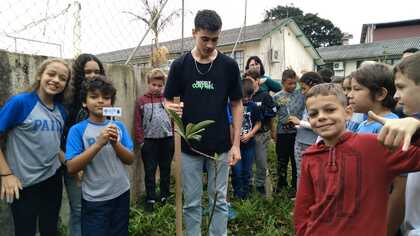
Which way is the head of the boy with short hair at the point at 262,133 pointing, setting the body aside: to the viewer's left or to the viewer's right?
to the viewer's left

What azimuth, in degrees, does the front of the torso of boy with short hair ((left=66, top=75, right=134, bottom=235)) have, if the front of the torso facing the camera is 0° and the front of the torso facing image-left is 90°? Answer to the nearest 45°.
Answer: approximately 0°

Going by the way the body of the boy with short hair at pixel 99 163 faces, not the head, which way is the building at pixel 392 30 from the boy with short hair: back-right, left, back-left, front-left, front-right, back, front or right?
back-left

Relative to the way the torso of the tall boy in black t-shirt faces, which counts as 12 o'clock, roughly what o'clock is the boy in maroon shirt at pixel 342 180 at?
The boy in maroon shirt is roughly at 11 o'clock from the tall boy in black t-shirt.

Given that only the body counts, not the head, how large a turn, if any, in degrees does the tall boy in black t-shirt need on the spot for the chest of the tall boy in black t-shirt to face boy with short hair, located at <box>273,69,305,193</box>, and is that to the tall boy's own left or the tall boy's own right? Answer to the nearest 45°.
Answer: approximately 135° to the tall boy's own left

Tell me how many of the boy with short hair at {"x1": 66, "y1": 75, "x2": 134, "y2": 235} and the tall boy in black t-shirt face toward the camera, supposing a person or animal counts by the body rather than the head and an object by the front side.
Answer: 2

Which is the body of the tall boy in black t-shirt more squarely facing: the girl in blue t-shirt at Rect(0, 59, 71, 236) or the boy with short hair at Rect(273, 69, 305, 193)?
the girl in blue t-shirt

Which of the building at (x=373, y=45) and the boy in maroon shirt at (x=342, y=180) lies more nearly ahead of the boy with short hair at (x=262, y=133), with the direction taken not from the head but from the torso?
the boy in maroon shirt

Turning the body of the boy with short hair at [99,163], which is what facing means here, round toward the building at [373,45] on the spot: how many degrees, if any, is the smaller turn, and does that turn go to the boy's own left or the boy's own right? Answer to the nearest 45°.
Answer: approximately 135° to the boy's own left

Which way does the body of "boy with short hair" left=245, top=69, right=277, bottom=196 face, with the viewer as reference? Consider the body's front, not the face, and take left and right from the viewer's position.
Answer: facing the viewer and to the left of the viewer

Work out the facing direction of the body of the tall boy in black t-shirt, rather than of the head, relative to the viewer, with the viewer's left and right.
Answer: facing the viewer

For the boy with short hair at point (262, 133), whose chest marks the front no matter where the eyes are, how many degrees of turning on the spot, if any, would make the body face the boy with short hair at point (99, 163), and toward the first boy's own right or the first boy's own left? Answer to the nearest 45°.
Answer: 0° — they already face them

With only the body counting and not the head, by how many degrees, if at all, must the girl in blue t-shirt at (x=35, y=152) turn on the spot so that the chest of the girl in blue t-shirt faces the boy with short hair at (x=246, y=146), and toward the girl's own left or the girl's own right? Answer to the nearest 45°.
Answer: approximately 90° to the girl's own left
